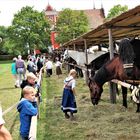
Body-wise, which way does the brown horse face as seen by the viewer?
to the viewer's left

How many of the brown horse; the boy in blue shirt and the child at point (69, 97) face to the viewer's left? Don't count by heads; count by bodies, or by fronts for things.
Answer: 1

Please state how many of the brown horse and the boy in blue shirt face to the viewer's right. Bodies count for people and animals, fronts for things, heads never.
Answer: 1

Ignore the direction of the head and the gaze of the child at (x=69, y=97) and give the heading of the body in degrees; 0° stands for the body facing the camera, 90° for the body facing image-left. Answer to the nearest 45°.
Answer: approximately 225°

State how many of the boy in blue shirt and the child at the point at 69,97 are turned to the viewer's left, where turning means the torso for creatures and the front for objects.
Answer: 0

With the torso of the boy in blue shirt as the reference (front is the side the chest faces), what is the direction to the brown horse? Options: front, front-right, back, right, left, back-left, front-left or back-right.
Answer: front-left

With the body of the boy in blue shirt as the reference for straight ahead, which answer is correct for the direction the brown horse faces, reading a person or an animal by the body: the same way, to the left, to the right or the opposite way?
the opposite way

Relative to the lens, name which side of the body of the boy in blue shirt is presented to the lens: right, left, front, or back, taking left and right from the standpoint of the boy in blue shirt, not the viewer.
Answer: right

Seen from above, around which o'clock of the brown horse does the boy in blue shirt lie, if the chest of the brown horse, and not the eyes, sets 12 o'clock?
The boy in blue shirt is roughly at 10 o'clock from the brown horse.
